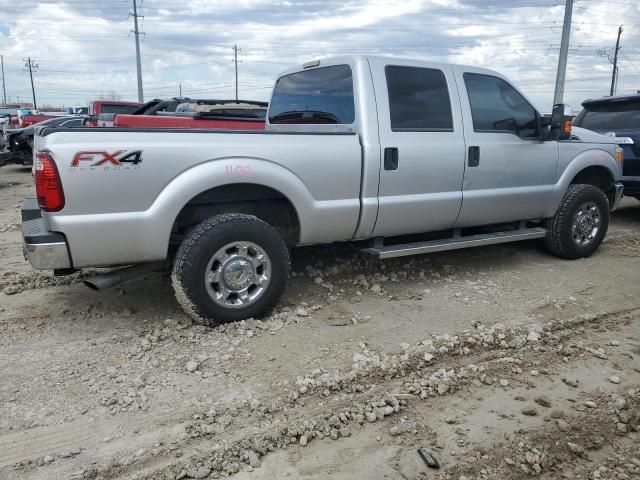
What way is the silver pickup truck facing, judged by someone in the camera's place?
facing away from the viewer and to the right of the viewer

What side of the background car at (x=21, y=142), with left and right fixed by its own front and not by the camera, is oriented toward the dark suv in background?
left

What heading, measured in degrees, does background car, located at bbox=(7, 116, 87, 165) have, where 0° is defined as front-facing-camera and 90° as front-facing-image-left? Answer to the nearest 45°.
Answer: approximately 45°

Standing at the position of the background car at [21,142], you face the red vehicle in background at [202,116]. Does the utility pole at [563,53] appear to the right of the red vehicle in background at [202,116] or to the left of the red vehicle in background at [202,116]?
left

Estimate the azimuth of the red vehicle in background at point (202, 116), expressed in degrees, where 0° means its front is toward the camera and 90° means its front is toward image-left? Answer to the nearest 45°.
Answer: approximately 90°

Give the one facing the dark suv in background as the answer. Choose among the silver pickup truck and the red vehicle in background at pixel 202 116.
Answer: the silver pickup truck

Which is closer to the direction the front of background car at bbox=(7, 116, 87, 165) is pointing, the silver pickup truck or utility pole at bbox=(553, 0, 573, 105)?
the silver pickup truck

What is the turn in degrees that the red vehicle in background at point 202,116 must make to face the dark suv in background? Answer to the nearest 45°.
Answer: approximately 180°

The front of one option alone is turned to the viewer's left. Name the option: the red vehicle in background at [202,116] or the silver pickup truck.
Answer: the red vehicle in background

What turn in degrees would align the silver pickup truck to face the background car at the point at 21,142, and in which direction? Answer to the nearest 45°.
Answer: approximately 90° to its left

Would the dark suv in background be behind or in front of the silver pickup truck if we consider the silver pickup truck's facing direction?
in front

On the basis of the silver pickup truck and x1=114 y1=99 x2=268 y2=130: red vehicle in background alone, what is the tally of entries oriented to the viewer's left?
1

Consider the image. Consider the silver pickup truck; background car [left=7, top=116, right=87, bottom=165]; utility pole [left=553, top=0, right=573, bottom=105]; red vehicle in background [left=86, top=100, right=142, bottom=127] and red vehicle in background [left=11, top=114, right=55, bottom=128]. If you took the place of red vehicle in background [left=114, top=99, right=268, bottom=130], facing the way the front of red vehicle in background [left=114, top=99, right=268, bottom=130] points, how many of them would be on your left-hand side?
1
